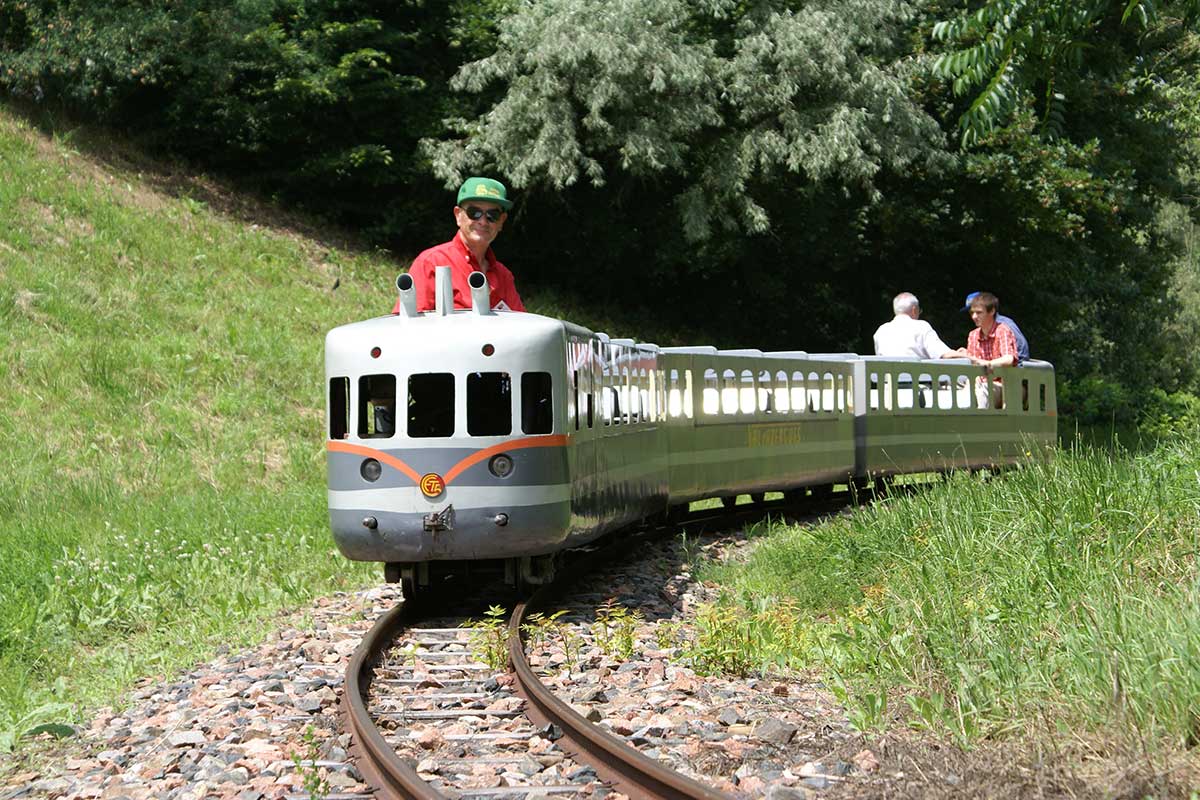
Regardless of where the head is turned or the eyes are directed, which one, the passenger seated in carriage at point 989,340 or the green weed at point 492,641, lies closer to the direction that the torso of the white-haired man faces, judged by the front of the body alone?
the passenger seated in carriage

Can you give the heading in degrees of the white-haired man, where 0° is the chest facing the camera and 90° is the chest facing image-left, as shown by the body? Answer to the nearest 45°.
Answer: approximately 225°

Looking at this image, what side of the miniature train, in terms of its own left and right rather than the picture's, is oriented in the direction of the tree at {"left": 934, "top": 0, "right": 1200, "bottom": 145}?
back

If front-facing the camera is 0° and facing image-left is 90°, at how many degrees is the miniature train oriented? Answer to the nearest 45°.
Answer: approximately 45°

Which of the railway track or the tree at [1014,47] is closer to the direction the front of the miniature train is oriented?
the railway track
